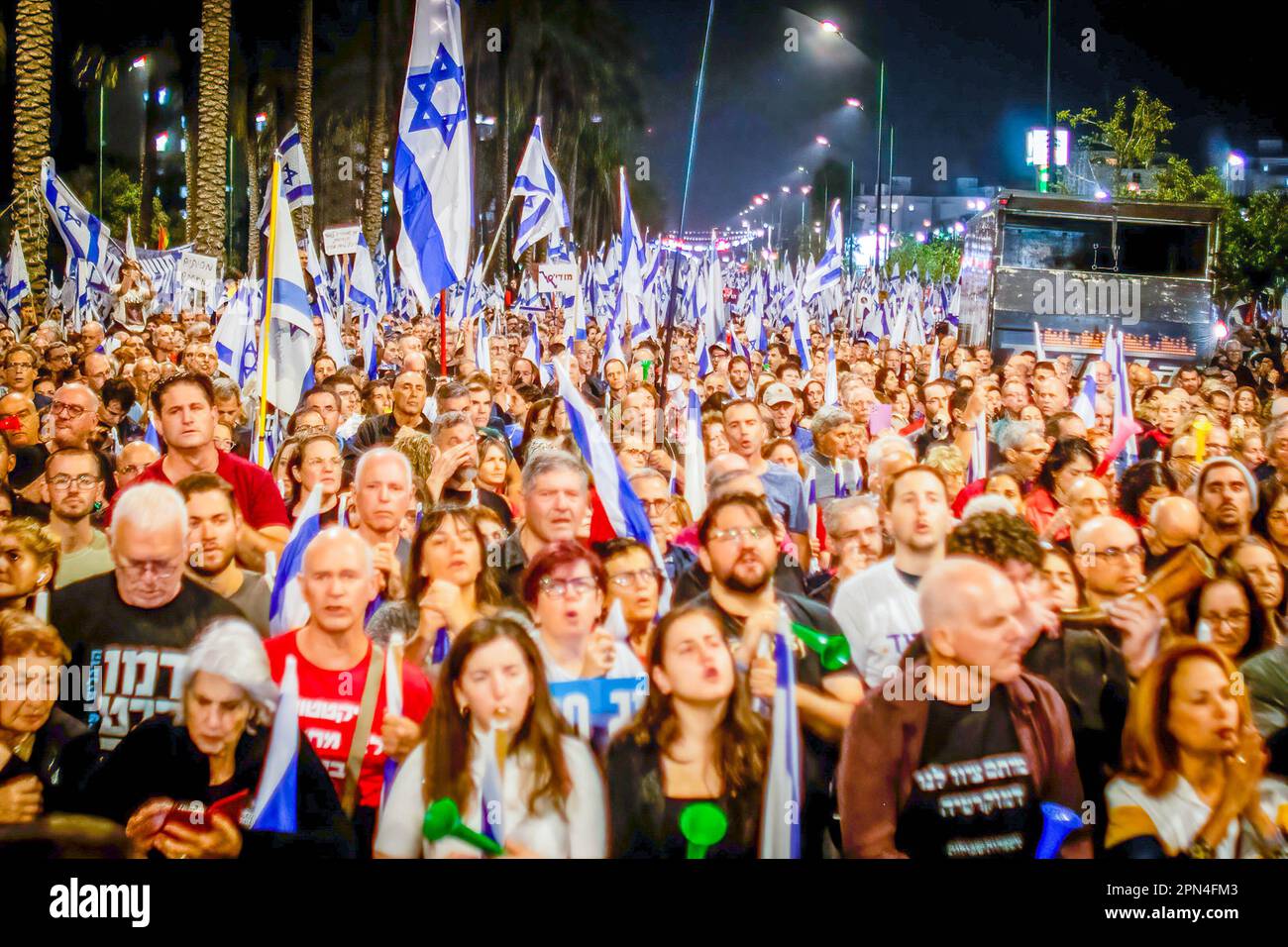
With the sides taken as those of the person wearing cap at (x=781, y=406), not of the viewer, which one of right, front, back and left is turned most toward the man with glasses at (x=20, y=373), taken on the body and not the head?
right

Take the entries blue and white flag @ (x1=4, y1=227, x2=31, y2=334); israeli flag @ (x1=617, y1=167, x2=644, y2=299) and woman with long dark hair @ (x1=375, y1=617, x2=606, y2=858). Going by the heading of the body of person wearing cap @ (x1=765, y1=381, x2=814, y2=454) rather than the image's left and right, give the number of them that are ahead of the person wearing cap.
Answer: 1

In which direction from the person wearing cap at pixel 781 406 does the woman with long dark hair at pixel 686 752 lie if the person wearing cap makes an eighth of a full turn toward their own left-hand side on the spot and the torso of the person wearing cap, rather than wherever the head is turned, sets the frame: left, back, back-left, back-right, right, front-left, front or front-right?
front-right

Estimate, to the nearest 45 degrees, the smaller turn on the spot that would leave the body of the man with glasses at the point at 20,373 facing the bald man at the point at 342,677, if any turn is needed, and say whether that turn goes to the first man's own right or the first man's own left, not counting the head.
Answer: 0° — they already face them

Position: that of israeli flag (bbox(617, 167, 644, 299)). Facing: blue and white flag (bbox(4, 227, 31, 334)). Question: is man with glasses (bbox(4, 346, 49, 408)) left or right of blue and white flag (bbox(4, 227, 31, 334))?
left

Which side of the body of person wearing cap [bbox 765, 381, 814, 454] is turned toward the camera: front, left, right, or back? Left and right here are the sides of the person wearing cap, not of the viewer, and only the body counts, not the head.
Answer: front

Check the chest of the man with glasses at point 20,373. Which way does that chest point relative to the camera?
toward the camera

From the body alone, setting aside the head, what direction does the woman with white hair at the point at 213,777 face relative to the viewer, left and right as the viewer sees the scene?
facing the viewer

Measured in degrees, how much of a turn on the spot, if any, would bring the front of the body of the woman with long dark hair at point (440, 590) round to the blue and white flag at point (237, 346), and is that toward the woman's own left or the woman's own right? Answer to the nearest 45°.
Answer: approximately 180°

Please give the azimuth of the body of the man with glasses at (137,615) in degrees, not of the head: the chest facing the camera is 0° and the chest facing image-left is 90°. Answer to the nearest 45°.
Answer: approximately 0°

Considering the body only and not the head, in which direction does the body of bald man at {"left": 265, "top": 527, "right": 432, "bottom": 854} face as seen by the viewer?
toward the camera
